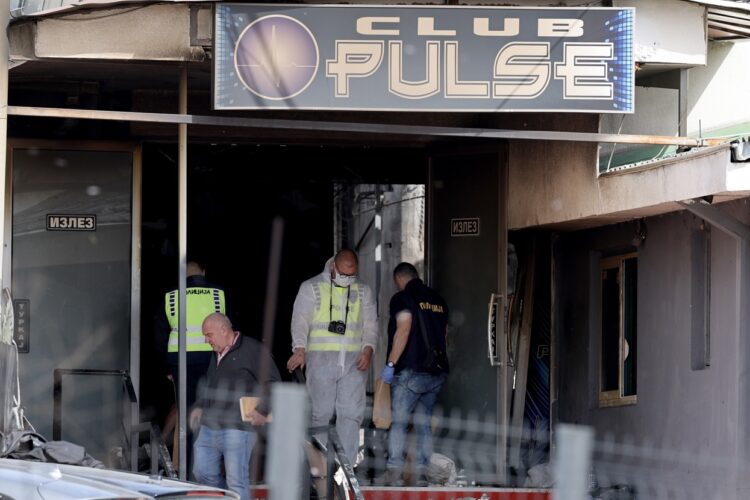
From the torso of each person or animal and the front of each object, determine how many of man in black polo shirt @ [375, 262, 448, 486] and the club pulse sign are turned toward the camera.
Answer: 1

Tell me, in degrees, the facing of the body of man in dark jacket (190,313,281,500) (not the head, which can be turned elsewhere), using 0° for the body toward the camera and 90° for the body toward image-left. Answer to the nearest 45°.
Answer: approximately 45°

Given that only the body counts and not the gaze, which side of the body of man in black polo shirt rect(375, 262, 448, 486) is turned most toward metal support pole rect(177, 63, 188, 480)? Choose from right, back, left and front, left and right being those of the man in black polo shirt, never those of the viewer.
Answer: left

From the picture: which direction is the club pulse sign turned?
toward the camera

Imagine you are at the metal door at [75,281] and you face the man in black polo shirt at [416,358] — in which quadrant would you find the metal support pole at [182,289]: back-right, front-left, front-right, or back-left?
front-right
